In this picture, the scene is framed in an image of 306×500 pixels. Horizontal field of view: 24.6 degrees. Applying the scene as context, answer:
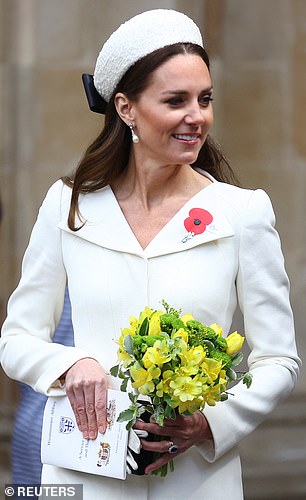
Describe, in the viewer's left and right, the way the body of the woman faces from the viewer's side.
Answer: facing the viewer

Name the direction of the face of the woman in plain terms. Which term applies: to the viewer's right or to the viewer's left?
to the viewer's right
